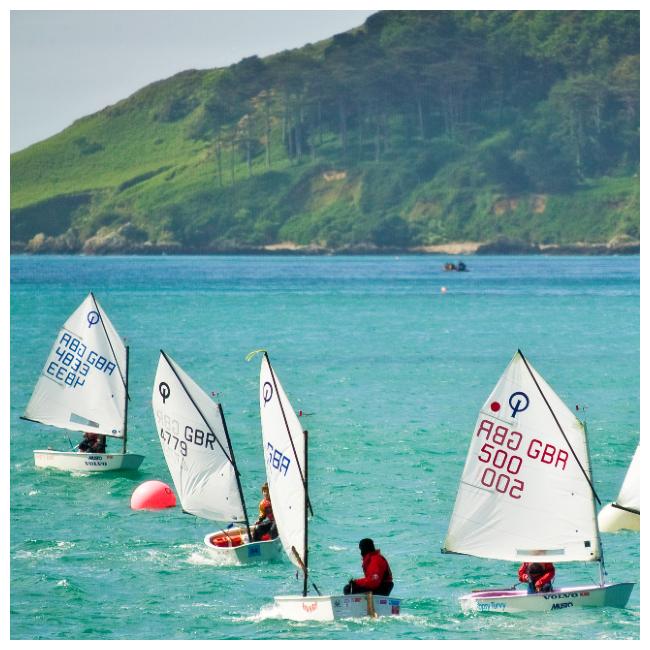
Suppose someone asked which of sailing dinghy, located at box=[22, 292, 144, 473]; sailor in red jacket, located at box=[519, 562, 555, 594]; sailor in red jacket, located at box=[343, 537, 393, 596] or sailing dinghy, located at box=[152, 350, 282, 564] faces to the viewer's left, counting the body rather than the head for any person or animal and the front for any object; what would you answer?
sailor in red jacket, located at box=[343, 537, 393, 596]

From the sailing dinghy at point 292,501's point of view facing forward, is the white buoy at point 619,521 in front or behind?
behind

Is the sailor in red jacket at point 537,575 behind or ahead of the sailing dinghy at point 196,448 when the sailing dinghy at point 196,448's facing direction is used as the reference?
ahead

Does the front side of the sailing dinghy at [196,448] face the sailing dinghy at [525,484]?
yes

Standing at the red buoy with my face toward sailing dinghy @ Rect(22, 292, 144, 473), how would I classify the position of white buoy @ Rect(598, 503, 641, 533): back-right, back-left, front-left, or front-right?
back-right

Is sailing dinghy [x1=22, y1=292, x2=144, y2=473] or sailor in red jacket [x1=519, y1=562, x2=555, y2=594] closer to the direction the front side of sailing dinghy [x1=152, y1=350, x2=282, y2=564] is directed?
the sailor in red jacket

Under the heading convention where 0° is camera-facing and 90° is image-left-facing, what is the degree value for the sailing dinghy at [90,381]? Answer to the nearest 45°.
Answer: approximately 270°

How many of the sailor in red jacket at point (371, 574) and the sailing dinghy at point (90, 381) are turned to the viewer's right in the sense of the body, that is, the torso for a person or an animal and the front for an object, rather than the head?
1
